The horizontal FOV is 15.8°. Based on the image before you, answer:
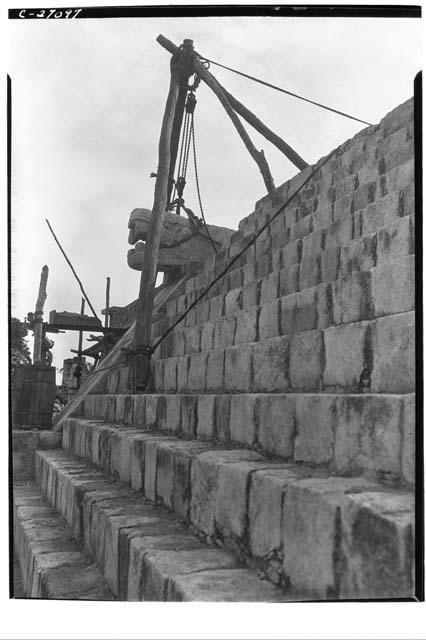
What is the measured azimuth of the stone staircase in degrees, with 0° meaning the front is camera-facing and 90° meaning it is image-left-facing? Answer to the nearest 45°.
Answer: approximately 45°
